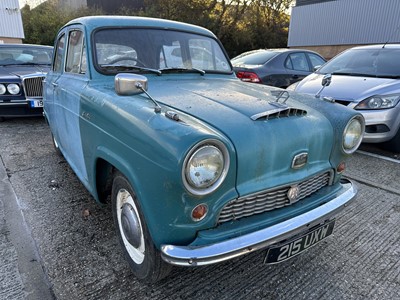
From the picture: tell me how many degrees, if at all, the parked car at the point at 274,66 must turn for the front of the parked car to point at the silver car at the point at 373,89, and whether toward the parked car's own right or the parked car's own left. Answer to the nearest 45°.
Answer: approximately 90° to the parked car's own right

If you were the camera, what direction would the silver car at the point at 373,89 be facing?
facing the viewer and to the left of the viewer

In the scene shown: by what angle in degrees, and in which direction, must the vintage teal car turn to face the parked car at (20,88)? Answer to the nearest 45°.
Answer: approximately 180°

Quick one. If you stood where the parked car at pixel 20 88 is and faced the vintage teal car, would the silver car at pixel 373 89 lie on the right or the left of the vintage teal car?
left

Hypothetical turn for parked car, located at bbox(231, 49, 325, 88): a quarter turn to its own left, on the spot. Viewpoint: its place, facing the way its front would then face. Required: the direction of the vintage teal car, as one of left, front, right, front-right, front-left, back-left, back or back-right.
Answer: back-left

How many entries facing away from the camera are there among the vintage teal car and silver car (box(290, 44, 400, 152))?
0

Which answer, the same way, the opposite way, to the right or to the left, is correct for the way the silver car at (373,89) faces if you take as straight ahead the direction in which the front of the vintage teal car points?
to the right

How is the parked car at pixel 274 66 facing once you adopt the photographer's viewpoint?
facing away from the viewer and to the right of the viewer

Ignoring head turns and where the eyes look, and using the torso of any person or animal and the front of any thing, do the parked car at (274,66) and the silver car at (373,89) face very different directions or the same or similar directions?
very different directions
